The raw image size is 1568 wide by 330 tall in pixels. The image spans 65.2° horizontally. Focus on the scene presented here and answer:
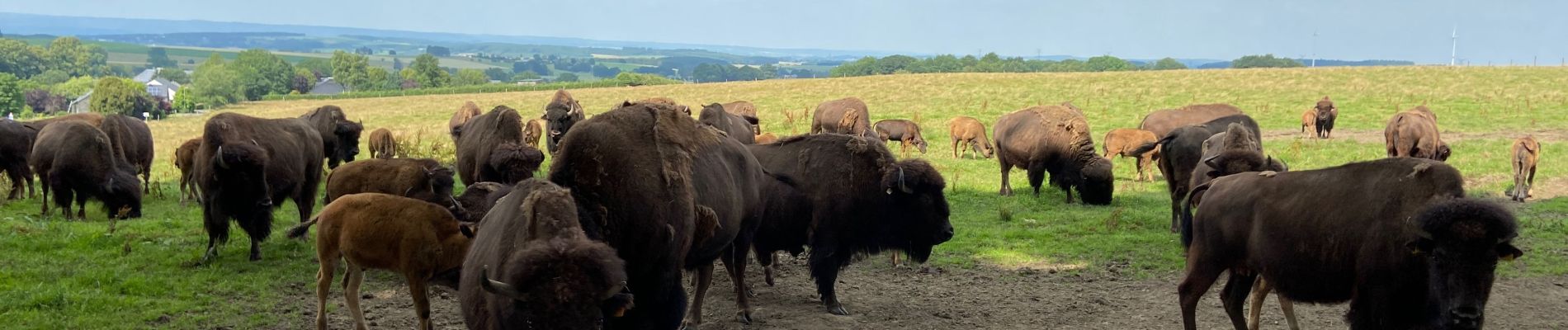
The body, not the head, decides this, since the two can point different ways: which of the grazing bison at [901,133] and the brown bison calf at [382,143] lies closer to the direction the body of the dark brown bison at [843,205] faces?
the grazing bison

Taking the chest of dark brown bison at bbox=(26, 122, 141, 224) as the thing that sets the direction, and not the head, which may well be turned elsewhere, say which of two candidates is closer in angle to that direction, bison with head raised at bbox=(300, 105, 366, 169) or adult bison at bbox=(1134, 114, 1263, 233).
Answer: the adult bison

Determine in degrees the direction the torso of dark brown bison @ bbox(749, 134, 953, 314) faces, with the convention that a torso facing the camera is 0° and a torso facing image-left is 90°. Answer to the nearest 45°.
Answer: approximately 270°

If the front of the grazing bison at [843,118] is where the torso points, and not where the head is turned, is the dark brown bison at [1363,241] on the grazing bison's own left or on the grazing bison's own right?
on the grazing bison's own right

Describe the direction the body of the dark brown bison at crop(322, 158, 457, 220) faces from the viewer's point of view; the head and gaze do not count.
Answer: to the viewer's right

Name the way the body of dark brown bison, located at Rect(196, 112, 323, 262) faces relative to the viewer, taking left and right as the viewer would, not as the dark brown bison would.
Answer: facing the viewer and to the left of the viewer

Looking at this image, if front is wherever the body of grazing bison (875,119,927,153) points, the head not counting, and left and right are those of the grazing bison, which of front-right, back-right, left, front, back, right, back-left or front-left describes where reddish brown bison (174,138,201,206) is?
back-right

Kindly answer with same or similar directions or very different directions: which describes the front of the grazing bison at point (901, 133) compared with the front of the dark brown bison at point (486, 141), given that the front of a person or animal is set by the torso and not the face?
same or similar directions

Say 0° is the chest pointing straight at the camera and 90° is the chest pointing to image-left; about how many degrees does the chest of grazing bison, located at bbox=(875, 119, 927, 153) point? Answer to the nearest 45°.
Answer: approximately 270°

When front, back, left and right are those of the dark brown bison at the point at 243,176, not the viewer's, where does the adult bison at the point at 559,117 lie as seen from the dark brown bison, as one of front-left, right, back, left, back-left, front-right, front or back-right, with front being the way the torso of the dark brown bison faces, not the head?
back

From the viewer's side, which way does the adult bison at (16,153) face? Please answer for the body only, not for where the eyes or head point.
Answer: to the viewer's left

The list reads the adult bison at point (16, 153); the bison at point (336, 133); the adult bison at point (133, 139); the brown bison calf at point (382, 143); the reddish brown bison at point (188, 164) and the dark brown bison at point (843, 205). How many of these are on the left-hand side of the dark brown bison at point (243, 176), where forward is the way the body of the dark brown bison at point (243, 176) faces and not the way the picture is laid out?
1

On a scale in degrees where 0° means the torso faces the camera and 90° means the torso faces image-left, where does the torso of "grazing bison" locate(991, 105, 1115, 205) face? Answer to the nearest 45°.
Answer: approximately 315°
